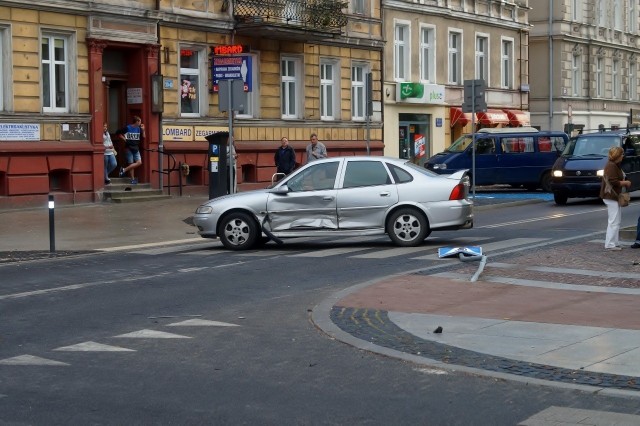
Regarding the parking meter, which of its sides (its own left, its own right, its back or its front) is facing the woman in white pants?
left

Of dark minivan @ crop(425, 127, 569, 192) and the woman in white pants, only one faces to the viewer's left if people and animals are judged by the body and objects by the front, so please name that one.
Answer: the dark minivan

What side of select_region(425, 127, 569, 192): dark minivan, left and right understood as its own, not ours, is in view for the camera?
left

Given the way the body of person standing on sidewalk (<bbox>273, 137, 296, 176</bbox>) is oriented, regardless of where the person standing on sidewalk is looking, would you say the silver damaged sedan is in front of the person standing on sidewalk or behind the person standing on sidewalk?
in front

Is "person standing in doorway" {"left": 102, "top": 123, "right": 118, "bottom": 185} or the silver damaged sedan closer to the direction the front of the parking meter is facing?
the silver damaged sedan

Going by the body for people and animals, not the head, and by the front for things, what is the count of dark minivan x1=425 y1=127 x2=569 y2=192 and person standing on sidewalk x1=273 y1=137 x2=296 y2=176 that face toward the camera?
1

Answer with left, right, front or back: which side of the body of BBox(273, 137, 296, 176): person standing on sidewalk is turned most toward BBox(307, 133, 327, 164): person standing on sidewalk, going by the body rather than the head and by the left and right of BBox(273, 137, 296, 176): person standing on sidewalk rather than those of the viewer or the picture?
left

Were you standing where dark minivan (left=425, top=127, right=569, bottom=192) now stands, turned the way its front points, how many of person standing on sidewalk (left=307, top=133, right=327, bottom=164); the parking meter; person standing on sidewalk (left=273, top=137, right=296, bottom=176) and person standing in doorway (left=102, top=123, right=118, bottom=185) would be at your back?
0

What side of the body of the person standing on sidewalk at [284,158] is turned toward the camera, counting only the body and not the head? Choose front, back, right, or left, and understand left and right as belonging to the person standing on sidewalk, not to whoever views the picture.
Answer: front

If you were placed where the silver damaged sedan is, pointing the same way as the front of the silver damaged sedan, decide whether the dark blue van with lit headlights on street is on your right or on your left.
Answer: on your right

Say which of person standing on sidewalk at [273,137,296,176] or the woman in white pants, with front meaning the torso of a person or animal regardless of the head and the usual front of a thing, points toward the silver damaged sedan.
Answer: the person standing on sidewalk

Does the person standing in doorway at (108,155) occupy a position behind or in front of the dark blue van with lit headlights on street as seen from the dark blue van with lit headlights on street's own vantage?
in front

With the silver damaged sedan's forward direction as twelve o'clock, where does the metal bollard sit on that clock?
The metal bollard is roughly at 12 o'clock from the silver damaged sedan.

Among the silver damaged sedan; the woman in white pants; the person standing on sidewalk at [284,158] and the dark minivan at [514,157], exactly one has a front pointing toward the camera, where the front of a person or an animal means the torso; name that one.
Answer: the person standing on sidewalk

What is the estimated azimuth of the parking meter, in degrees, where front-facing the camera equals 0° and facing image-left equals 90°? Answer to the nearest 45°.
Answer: approximately 45°

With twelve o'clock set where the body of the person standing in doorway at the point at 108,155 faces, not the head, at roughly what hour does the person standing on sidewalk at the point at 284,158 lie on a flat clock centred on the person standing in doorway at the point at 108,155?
the person standing on sidewalk at the point at 284,158 is roughly at 11 o'clock from the person standing in doorway at the point at 108,155.

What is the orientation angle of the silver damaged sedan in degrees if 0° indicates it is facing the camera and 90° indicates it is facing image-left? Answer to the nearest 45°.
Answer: approximately 90°
